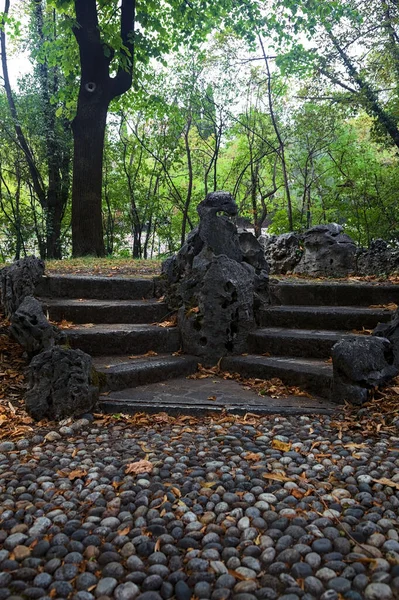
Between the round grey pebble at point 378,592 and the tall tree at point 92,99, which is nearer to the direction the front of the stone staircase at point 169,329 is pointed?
the round grey pebble

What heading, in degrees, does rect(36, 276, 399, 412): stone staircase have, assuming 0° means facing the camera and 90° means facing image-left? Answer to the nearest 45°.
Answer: approximately 0°

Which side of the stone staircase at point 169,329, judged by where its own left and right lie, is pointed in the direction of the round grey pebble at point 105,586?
front

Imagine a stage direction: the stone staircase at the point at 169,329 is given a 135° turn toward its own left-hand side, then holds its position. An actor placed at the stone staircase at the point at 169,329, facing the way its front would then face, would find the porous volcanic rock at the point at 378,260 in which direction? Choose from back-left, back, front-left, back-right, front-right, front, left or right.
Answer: front

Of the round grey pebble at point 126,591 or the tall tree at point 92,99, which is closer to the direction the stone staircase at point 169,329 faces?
the round grey pebble

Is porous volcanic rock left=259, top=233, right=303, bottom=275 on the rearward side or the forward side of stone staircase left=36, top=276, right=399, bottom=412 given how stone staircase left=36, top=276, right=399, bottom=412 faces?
on the rearward side

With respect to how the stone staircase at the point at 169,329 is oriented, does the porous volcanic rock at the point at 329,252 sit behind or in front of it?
behind

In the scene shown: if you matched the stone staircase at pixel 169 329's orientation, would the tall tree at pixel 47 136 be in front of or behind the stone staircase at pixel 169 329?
behind

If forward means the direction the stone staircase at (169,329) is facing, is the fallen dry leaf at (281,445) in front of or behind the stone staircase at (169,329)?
in front

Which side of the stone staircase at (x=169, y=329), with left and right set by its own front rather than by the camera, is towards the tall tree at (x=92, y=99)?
back

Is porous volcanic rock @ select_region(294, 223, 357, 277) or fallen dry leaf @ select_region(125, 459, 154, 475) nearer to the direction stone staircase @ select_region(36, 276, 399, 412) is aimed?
the fallen dry leaf

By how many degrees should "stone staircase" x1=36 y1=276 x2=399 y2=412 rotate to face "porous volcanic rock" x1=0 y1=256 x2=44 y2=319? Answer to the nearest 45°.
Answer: approximately 90° to its right

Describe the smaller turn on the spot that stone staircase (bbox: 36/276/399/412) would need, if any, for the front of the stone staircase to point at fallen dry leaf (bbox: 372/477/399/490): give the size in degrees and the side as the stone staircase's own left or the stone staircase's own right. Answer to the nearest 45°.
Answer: approximately 45° to the stone staircase's own left

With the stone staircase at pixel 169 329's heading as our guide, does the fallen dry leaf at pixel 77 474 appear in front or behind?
in front
